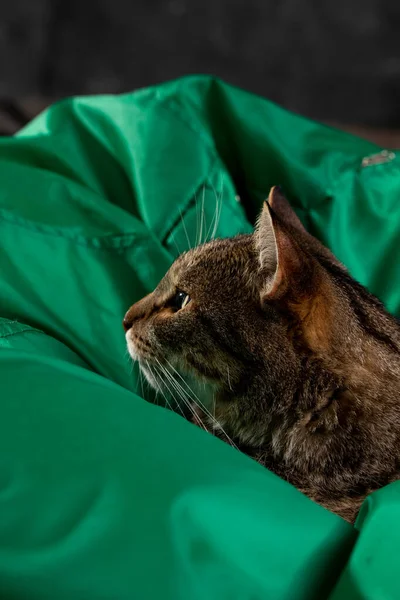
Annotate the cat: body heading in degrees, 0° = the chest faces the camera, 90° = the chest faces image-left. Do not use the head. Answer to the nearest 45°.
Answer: approximately 90°
